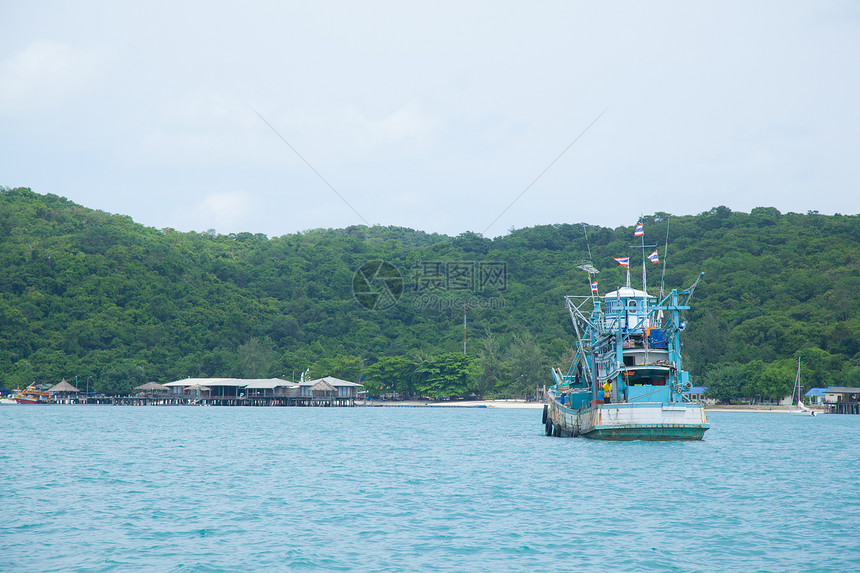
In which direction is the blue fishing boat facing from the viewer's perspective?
away from the camera
